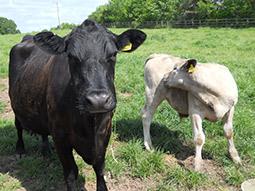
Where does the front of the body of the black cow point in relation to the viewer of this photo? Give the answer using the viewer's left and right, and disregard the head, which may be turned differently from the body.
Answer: facing the viewer and to the right of the viewer

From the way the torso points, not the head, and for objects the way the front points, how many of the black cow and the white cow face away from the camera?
0
